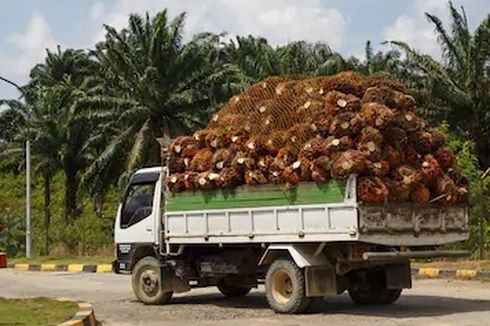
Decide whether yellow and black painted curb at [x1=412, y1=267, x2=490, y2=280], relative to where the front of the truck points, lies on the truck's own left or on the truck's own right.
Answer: on the truck's own right

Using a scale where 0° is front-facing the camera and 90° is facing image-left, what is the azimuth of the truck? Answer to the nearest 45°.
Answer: approximately 135°

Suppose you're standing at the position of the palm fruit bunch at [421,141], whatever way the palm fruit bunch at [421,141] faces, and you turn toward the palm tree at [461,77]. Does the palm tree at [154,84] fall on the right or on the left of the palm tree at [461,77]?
left

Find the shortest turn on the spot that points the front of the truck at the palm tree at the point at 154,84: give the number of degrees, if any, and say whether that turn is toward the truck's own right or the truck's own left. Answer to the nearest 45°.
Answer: approximately 45° to the truck's own right
